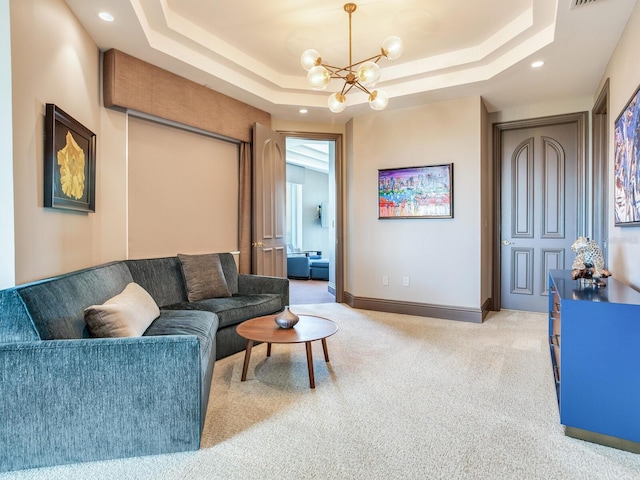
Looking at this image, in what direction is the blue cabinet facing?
to the viewer's left

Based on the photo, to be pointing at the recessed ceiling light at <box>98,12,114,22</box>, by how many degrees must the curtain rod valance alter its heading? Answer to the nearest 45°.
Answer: approximately 90° to its right

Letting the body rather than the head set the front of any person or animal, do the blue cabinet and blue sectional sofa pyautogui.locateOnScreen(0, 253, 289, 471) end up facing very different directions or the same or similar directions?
very different directions

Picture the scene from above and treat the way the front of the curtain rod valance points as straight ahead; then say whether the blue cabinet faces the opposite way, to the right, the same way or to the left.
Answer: the opposite way

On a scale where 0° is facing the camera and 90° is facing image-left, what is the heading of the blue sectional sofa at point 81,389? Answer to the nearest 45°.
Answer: approximately 315°

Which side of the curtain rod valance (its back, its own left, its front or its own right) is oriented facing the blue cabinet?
front

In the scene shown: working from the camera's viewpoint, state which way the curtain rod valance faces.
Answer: facing the viewer and to the right of the viewer

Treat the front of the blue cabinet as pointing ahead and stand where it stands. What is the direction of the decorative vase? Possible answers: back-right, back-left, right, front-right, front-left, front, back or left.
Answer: front

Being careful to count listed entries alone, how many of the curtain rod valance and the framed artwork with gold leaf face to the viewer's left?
0

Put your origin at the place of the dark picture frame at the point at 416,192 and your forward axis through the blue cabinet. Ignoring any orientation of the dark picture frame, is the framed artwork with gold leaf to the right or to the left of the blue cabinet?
right

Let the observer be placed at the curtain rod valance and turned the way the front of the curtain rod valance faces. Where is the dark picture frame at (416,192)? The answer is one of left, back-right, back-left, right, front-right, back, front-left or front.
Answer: front-left
